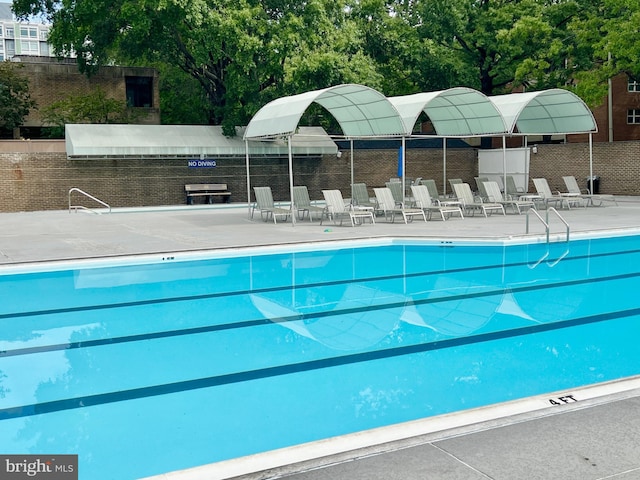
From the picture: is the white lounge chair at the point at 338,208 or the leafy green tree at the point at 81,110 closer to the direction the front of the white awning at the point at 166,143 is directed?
the white lounge chair

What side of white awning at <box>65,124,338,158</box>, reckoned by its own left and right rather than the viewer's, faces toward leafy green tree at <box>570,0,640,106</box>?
left

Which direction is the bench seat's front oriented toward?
toward the camera

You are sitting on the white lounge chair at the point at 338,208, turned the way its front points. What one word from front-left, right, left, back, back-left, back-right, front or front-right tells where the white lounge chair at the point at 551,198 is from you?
left

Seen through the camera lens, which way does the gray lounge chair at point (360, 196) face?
facing the viewer and to the right of the viewer

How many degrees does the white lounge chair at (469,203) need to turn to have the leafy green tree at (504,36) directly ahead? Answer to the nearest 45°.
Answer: approximately 135° to its left

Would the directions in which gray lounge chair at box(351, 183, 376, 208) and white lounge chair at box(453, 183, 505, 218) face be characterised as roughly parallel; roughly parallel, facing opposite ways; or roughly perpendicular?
roughly parallel

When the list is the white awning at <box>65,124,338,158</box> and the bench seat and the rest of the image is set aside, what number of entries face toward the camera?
2

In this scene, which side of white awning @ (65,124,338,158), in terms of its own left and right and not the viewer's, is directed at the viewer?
front

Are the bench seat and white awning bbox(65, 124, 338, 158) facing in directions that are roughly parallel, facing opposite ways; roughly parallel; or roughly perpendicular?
roughly parallel

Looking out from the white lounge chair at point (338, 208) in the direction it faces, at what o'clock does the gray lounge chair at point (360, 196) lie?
the gray lounge chair at point (360, 196) is roughly at 8 o'clock from the white lounge chair at point (338, 208).
